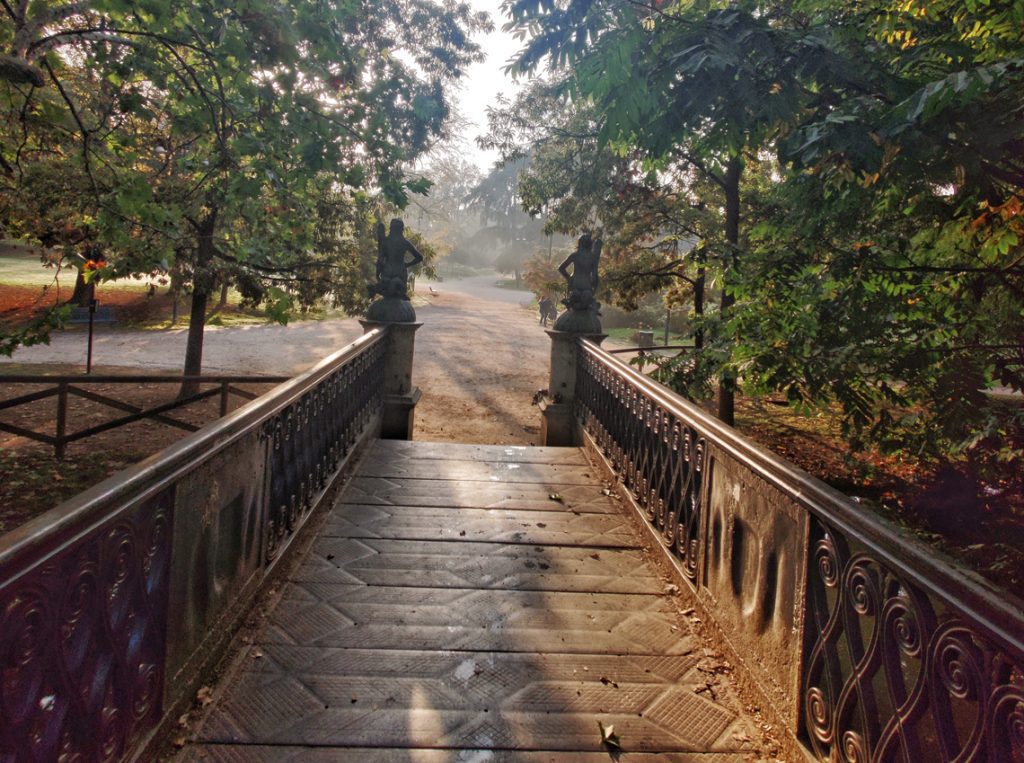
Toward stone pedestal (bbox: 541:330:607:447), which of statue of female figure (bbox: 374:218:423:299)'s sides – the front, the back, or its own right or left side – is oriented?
right

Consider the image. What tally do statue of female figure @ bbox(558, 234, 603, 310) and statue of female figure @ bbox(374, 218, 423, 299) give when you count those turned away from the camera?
2

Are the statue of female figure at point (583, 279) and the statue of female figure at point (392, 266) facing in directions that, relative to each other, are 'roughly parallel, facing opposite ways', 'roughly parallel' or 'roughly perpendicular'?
roughly parallel

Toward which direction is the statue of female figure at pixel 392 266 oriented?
away from the camera

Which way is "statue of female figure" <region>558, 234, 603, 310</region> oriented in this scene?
away from the camera

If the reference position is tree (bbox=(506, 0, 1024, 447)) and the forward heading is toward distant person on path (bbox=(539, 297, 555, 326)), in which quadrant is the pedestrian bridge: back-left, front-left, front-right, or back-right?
back-left
